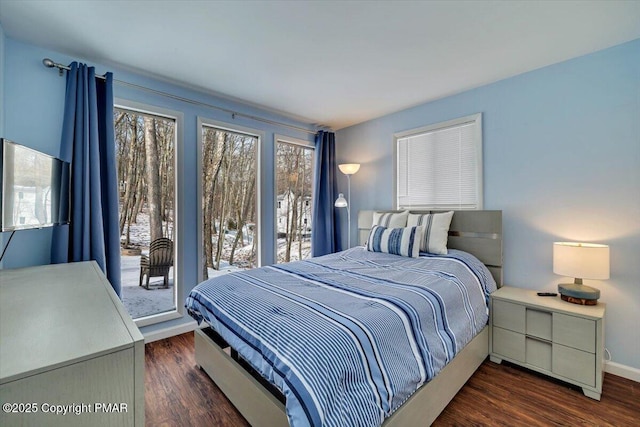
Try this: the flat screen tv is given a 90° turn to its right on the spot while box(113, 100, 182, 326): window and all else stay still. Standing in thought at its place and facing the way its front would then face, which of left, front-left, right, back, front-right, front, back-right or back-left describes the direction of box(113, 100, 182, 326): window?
back

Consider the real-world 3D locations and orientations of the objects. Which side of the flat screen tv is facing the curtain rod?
left

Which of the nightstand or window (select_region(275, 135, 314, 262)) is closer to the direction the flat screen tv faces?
the nightstand

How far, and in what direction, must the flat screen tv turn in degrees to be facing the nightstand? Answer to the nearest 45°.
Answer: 0° — it already faces it

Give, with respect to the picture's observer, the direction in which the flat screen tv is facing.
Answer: facing the viewer and to the right of the viewer

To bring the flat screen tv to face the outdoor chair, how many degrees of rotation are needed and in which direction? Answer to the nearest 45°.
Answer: approximately 90° to its left

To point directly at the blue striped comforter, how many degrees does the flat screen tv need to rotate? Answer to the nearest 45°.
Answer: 0° — it already faces it

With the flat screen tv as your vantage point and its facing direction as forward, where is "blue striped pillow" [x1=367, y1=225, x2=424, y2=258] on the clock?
The blue striped pillow is roughly at 11 o'clock from the flat screen tv.

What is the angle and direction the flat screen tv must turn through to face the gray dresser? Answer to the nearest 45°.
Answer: approximately 45° to its right

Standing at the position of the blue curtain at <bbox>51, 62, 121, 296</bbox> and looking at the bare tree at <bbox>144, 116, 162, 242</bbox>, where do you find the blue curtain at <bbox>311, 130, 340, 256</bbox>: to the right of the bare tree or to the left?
right

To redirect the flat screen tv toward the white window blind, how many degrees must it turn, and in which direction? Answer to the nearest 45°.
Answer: approximately 45° to its left

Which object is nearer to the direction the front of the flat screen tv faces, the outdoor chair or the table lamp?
the table lamp

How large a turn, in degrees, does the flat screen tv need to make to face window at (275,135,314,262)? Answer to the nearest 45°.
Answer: approximately 45° to its left

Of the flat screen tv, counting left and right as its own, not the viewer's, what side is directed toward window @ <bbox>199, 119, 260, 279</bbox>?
left

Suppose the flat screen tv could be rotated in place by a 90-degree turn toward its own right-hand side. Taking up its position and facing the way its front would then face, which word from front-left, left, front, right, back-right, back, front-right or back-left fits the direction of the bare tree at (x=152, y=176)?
back

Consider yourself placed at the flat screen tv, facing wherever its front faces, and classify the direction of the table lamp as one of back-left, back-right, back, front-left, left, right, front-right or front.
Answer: front
